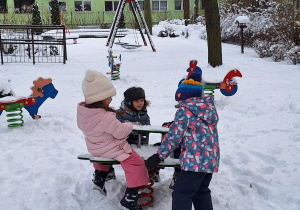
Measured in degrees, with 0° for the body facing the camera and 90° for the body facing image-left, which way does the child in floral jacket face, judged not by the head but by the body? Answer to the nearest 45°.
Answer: approximately 135°

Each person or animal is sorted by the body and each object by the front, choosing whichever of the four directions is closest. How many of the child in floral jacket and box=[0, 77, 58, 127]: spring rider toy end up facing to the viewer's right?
1

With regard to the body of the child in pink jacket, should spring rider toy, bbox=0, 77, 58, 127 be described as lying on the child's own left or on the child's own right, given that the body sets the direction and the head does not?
on the child's own left

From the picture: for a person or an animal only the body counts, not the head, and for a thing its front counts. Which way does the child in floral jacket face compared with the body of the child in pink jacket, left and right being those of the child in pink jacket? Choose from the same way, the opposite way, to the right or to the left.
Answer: to the left

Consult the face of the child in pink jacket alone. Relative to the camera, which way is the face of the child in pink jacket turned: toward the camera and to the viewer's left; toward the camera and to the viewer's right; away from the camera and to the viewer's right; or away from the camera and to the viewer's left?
away from the camera and to the viewer's right

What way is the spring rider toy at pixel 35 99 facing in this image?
to the viewer's right

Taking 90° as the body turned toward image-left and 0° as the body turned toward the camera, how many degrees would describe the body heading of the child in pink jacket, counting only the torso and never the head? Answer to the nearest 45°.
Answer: approximately 225°
